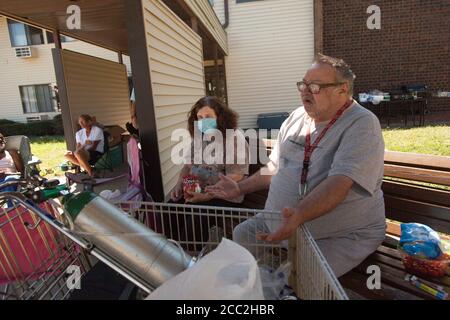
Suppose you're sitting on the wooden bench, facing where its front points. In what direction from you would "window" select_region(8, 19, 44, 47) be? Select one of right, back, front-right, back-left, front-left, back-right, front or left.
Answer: right

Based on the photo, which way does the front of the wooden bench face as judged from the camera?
facing the viewer and to the left of the viewer

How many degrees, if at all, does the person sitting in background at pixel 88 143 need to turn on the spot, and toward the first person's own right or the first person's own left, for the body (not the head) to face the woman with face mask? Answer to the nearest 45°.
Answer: approximately 45° to the first person's own left

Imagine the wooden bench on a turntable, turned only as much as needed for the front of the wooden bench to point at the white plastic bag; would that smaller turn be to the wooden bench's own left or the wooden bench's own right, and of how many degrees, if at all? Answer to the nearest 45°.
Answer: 0° — it already faces it

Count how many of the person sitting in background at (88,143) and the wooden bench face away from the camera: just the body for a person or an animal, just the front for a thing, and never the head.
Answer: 0

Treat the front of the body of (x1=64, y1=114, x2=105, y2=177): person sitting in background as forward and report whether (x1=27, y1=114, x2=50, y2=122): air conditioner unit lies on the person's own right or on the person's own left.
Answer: on the person's own right

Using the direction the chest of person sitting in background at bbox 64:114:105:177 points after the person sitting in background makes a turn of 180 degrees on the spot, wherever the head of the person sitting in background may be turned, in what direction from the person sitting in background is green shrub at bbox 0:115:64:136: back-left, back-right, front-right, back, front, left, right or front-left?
front-left

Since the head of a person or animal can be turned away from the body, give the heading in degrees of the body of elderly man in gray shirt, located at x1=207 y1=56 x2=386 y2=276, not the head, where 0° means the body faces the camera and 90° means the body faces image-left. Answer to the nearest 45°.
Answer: approximately 45°

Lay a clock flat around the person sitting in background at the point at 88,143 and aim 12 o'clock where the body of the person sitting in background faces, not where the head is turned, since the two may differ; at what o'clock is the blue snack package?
The blue snack package is roughly at 10 o'clock from the person sitting in background.

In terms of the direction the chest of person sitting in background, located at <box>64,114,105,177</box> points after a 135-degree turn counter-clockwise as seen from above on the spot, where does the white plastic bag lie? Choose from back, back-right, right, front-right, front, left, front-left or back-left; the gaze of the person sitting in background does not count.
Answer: right

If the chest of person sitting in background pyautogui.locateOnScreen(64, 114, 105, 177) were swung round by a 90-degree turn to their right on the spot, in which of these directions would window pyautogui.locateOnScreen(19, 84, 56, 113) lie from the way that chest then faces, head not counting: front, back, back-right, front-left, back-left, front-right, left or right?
front-right

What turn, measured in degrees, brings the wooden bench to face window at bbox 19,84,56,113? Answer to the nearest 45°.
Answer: approximately 90° to its right

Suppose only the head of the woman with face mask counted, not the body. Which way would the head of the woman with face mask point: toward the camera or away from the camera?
toward the camera
